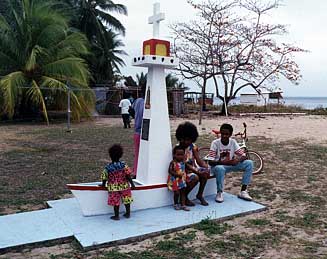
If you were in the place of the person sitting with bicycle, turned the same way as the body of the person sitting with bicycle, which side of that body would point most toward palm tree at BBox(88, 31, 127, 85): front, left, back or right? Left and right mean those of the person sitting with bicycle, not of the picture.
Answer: back

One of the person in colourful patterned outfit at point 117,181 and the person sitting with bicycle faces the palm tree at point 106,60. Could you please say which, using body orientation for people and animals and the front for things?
the person in colourful patterned outfit

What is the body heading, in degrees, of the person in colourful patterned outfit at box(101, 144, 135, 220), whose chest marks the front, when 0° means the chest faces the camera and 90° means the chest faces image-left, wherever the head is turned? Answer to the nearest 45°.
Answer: approximately 180°

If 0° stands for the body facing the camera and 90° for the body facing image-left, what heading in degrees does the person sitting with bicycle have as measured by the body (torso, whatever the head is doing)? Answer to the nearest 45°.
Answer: approximately 0°

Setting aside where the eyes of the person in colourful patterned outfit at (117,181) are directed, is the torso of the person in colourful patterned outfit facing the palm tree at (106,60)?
yes

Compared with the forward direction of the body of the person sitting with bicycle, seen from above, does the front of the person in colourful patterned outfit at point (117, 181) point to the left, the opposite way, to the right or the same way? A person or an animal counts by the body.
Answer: the opposite way

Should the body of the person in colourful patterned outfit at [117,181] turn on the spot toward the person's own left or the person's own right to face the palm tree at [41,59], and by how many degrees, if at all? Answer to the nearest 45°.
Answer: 0° — they already face it

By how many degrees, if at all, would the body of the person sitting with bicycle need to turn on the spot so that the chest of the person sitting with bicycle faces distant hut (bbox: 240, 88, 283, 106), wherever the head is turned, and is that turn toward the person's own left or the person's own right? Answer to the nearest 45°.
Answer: approximately 180°

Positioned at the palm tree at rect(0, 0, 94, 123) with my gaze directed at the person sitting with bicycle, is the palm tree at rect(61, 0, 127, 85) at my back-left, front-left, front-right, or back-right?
back-left

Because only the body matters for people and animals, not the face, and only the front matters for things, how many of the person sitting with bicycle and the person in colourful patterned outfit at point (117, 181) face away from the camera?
1
